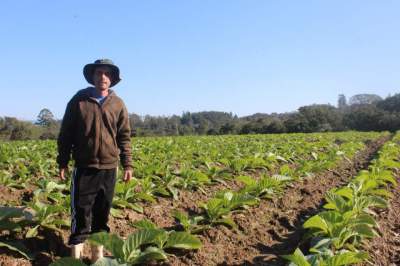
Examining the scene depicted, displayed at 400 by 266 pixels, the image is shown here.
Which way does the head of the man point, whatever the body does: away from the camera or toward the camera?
toward the camera

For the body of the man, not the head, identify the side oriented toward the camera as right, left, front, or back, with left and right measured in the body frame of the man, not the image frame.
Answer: front
